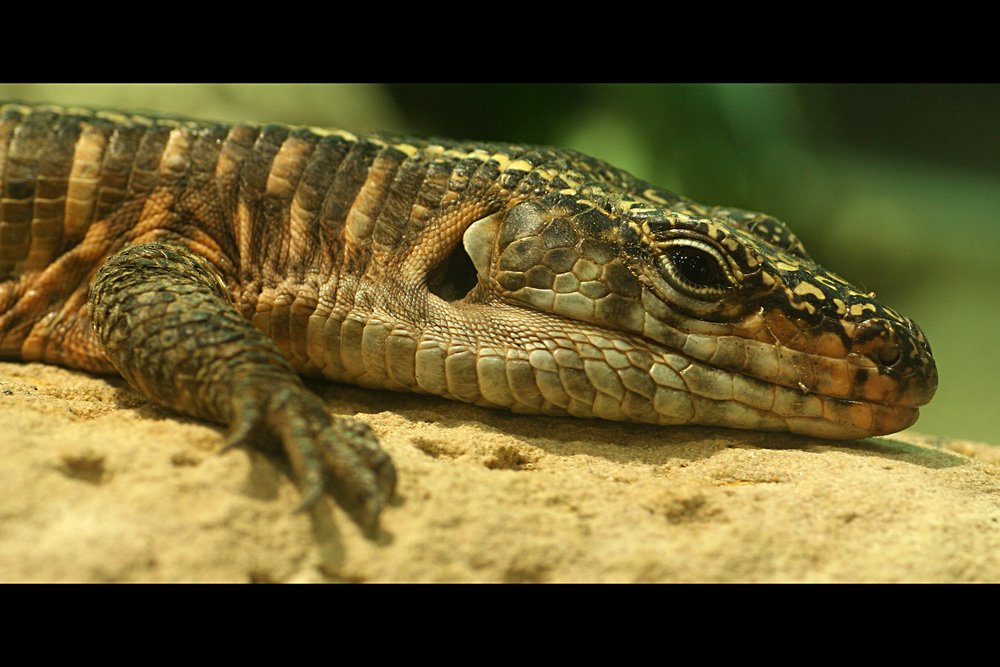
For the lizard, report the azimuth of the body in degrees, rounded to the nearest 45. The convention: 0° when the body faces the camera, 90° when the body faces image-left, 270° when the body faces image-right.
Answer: approximately 270°
